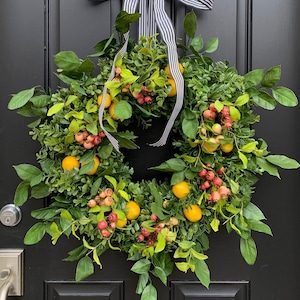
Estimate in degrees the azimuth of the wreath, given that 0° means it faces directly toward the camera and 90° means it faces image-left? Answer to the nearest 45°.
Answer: approximately 0°
